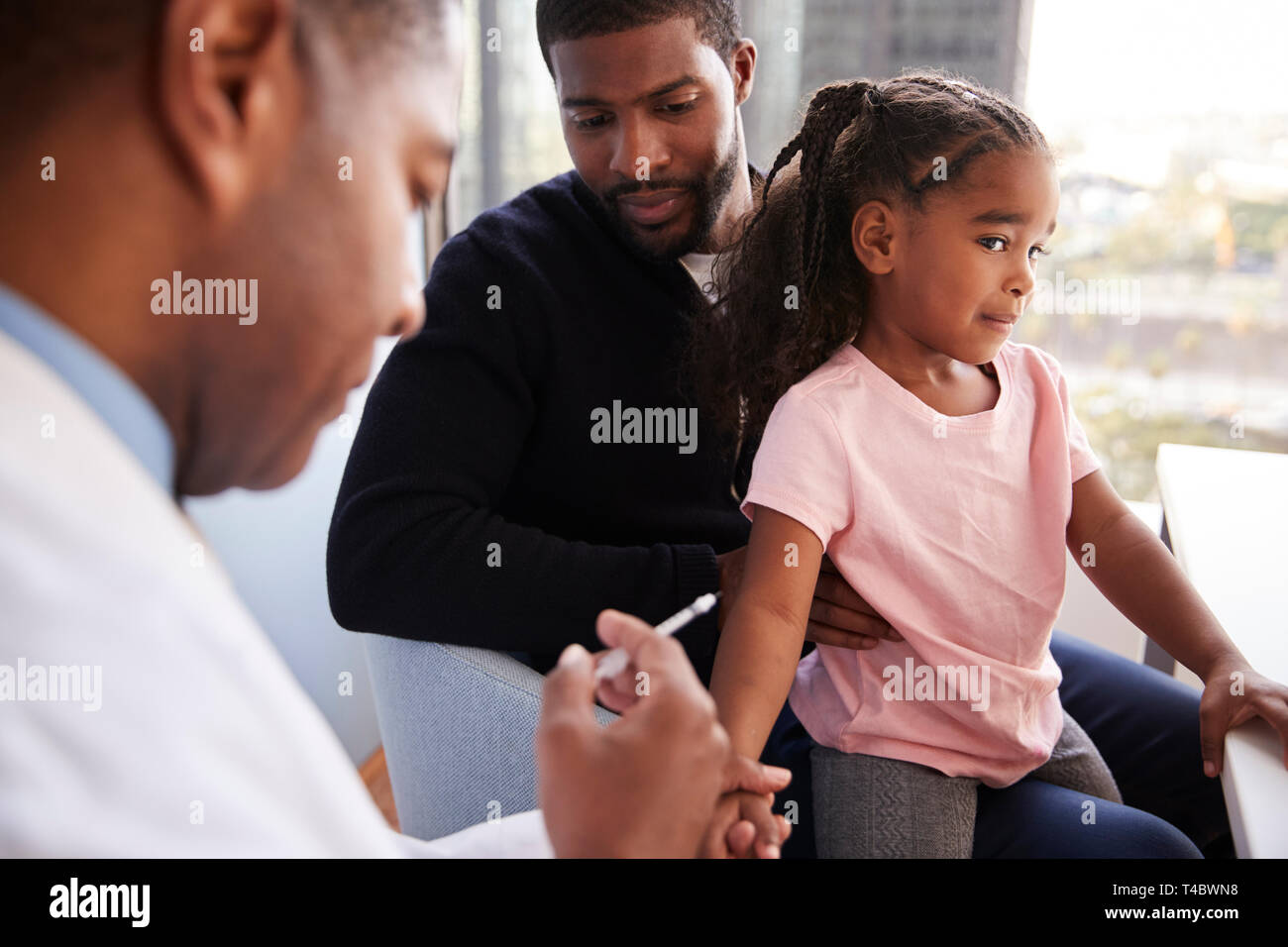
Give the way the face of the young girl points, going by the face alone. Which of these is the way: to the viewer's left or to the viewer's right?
to the viewer's right

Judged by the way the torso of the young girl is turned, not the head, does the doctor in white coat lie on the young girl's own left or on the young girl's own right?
on the young girl's own right

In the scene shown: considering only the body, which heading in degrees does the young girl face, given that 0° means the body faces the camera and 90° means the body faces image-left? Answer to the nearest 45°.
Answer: approximately 315°

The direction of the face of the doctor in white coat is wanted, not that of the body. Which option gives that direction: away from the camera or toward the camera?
away from the camera
